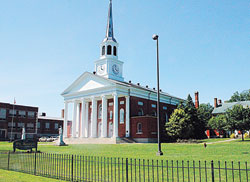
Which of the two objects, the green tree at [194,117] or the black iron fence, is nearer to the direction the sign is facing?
the black iron fence

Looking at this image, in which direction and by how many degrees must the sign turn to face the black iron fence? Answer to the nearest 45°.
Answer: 0° — it already faces it

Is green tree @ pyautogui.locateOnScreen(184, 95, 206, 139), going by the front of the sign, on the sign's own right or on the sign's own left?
on the sign's own left

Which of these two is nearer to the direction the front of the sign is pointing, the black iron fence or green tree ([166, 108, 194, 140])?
the black iron fence

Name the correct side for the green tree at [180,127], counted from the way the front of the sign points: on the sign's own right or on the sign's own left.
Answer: on the sign's own left

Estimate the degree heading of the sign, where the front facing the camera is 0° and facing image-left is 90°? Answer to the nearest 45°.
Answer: approximately 0°

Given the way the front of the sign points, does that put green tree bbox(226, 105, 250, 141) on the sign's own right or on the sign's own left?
on the sign's own left

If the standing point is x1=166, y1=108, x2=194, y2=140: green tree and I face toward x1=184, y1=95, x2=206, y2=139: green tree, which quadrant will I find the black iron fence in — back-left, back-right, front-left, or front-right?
back-right
